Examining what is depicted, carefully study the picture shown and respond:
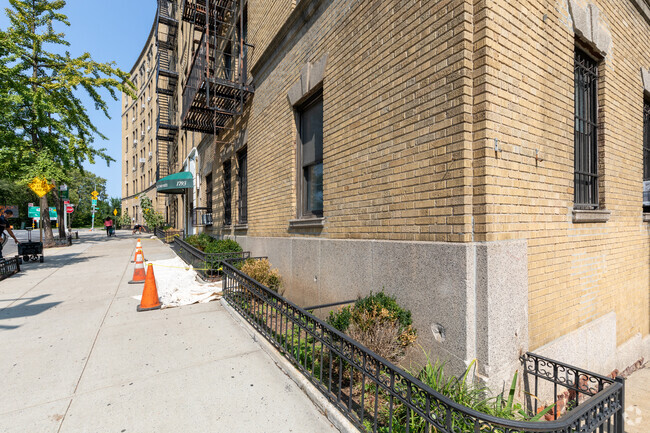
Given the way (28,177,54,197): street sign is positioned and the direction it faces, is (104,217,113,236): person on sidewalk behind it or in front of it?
behind

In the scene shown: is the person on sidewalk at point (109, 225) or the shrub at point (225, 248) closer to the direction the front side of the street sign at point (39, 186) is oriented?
the shrub

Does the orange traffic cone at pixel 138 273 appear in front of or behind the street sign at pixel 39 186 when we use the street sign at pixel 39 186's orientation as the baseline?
in front

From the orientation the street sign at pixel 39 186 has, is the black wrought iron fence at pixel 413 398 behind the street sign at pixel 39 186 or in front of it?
in front

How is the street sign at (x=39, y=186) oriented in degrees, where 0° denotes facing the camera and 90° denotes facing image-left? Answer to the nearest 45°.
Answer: approximately 0°

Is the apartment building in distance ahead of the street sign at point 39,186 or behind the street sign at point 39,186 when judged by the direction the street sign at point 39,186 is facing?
behind

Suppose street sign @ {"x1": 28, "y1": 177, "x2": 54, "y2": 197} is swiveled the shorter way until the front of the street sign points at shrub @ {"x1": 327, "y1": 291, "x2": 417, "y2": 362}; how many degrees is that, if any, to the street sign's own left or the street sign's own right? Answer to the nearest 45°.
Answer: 0° — it already faces it

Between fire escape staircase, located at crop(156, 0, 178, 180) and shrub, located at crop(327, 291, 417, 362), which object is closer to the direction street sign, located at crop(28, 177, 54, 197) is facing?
the shrub
